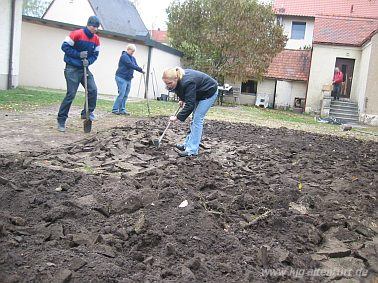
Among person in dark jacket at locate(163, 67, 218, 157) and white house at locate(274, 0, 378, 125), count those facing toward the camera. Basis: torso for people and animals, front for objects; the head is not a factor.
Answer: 1

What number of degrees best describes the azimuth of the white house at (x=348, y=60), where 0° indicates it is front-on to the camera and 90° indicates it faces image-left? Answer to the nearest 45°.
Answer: approximately 0°

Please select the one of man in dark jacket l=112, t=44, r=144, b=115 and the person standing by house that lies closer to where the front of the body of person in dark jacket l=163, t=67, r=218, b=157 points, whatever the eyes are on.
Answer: the man in dark jacket

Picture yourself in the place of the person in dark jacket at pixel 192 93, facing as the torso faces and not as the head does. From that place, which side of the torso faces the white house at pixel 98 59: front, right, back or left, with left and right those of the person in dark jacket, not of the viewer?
right

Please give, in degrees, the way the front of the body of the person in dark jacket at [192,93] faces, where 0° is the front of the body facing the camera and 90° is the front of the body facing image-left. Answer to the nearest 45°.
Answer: approximately 90°

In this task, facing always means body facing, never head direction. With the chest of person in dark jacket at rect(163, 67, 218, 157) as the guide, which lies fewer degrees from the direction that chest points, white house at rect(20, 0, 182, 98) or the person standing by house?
the white house

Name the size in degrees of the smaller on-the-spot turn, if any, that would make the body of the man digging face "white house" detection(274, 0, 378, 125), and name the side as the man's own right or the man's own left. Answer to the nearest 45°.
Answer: approximately 90° to the man's own left

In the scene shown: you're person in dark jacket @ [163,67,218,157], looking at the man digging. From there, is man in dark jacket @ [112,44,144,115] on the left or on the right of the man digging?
right

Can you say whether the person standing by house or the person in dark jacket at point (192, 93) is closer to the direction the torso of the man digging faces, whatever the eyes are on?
the person in dark jacket

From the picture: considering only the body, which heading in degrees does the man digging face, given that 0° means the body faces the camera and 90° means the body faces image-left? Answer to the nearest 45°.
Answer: approximately 315°

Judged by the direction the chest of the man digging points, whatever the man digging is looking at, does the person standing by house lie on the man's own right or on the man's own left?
on the man's own left

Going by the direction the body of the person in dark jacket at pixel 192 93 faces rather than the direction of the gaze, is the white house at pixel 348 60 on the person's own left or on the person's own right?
on the person's own right

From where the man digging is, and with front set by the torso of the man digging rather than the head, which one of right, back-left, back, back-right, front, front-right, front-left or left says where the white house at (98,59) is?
back-left
